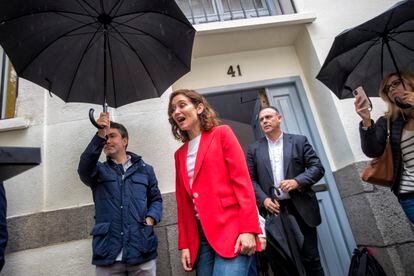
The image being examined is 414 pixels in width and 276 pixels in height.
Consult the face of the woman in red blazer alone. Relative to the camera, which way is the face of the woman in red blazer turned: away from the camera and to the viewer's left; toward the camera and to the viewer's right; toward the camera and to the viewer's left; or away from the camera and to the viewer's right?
toward the camera and to the viewer's left

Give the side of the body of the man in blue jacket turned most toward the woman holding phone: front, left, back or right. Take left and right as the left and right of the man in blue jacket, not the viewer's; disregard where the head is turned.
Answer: left

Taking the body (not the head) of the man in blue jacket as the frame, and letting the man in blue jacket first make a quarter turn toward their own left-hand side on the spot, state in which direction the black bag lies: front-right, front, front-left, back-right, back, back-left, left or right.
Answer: front

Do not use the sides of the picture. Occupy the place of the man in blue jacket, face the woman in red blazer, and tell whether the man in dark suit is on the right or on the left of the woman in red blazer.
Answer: left

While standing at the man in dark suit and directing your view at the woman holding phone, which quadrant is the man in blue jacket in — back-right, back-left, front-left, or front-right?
back-right

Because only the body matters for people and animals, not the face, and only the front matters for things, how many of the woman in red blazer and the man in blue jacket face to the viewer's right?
0

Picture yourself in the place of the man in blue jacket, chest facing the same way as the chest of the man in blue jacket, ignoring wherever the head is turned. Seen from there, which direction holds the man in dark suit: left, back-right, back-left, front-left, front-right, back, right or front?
left

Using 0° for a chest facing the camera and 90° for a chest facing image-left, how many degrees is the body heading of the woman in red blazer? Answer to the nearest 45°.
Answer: approximately 45°

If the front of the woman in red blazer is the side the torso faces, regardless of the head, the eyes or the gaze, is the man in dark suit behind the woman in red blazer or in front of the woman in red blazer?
behind

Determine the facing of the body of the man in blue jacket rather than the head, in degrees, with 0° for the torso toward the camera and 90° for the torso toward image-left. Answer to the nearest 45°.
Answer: approximately 0°

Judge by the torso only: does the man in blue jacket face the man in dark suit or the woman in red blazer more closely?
the woman in red blazer
